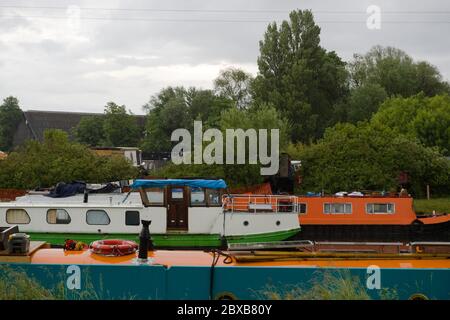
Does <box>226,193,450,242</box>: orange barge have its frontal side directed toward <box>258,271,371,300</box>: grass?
no

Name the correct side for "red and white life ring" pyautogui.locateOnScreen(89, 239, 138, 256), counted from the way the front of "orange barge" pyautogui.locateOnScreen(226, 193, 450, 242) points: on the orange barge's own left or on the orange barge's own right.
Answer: on the orange barge's own right

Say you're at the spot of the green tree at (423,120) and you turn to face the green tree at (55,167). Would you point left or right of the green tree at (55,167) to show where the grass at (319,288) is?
left

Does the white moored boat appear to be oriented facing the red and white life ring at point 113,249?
no

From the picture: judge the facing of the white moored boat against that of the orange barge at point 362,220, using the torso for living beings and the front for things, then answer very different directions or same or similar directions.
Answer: same or similar directions

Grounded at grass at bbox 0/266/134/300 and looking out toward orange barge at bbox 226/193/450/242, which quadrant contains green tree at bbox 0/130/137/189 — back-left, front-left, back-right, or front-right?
front-left

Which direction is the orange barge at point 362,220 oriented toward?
to the viewer's right

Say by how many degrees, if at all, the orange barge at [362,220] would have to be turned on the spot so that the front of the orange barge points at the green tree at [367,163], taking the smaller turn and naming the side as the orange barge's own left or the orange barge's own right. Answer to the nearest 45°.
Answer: approximately 90° to the orange barge's own left

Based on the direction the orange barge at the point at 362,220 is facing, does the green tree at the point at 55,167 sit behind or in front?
behind
